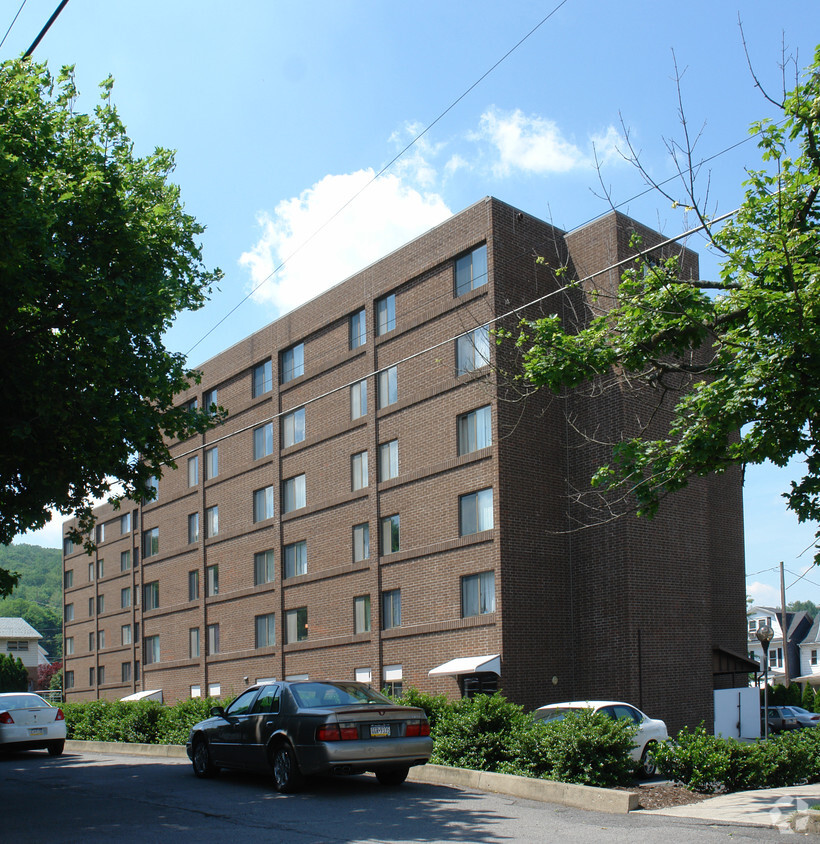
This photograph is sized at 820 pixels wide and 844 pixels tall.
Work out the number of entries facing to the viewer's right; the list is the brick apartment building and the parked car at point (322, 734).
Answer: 0

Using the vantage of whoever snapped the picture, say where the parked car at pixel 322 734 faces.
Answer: facing away from the viewer and to the left of the viewer

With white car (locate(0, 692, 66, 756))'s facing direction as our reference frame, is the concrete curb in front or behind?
behind

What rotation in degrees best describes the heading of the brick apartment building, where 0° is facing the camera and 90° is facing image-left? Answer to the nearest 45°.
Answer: approximately 45°

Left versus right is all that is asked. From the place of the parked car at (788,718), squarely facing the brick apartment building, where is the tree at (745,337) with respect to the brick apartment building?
left

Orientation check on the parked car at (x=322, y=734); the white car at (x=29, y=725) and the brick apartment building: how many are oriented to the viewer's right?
0

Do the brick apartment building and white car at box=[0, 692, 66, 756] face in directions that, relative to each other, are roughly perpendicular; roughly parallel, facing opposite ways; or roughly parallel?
roughly perpendicular

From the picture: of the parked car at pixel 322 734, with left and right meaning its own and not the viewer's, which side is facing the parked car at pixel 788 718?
right

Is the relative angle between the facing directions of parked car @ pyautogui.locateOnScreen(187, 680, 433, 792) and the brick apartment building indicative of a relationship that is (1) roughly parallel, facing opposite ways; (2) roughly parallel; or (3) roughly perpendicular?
roughly perpendicular

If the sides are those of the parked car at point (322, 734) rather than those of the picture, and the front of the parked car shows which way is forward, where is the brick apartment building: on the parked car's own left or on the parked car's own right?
on the parked car's own right

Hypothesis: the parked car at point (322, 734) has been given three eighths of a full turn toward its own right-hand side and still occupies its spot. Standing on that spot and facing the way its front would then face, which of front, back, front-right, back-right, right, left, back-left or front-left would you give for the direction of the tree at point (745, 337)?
front

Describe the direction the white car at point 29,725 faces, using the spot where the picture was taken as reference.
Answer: facing away from the viewer and to the left of the viewer
